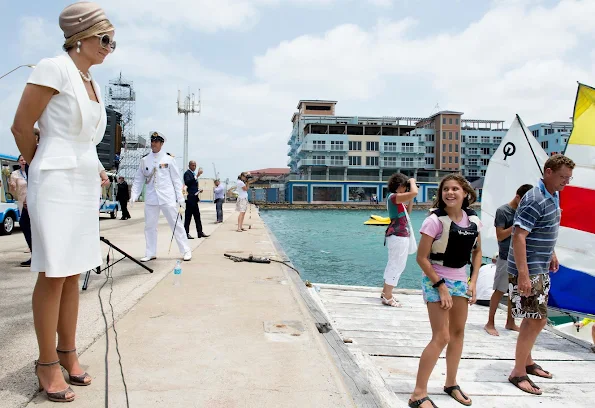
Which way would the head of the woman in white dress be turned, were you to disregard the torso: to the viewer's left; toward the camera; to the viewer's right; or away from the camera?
to the viewer's right

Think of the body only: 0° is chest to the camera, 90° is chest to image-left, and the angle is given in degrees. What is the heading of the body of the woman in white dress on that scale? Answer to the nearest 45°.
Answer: approximately 315°

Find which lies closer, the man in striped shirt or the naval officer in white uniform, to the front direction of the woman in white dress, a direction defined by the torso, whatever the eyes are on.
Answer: the man in striped shirt

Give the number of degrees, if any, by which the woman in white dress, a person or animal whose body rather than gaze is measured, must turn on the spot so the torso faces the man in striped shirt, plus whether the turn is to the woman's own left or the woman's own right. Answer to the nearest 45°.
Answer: approximately 45° to the woman's own left

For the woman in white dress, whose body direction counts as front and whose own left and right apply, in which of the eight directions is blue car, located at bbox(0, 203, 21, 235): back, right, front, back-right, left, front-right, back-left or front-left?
back-left
